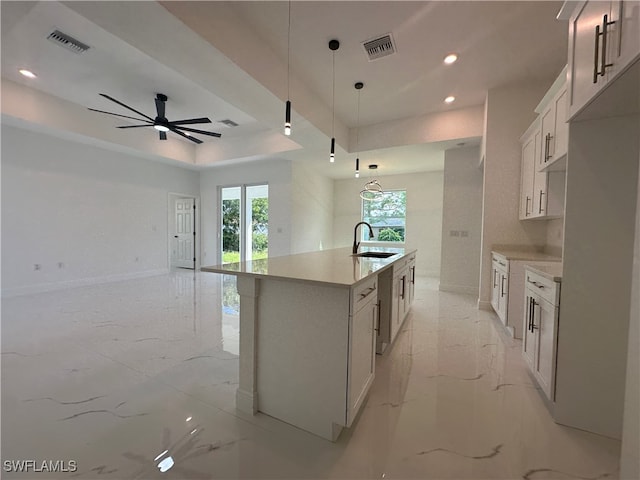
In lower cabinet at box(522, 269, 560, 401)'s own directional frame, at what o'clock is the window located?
The window is roughly at 2 o'clock from the lower cabinet.

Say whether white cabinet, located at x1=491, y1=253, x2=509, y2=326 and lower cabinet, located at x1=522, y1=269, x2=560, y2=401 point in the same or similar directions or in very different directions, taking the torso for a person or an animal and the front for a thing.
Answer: same or similar directions

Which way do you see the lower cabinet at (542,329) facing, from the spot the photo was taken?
facing to the left of the viewer

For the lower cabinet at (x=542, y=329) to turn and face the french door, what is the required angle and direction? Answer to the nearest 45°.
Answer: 0° — it already faces it

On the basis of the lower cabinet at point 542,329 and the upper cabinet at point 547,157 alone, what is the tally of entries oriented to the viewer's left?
2

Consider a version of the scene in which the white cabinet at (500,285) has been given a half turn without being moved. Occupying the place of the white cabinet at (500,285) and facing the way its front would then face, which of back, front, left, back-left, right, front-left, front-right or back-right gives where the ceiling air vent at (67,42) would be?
back-right

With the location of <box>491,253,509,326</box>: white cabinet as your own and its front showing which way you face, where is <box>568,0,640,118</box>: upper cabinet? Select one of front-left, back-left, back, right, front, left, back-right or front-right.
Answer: left

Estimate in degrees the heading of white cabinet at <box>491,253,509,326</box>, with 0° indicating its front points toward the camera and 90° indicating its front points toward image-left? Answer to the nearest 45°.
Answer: approximately 90°

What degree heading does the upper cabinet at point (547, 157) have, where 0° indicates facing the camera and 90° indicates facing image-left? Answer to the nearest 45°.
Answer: approximately 90°

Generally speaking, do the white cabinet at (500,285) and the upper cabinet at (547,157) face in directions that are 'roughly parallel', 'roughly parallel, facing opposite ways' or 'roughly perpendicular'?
roughly parallel
